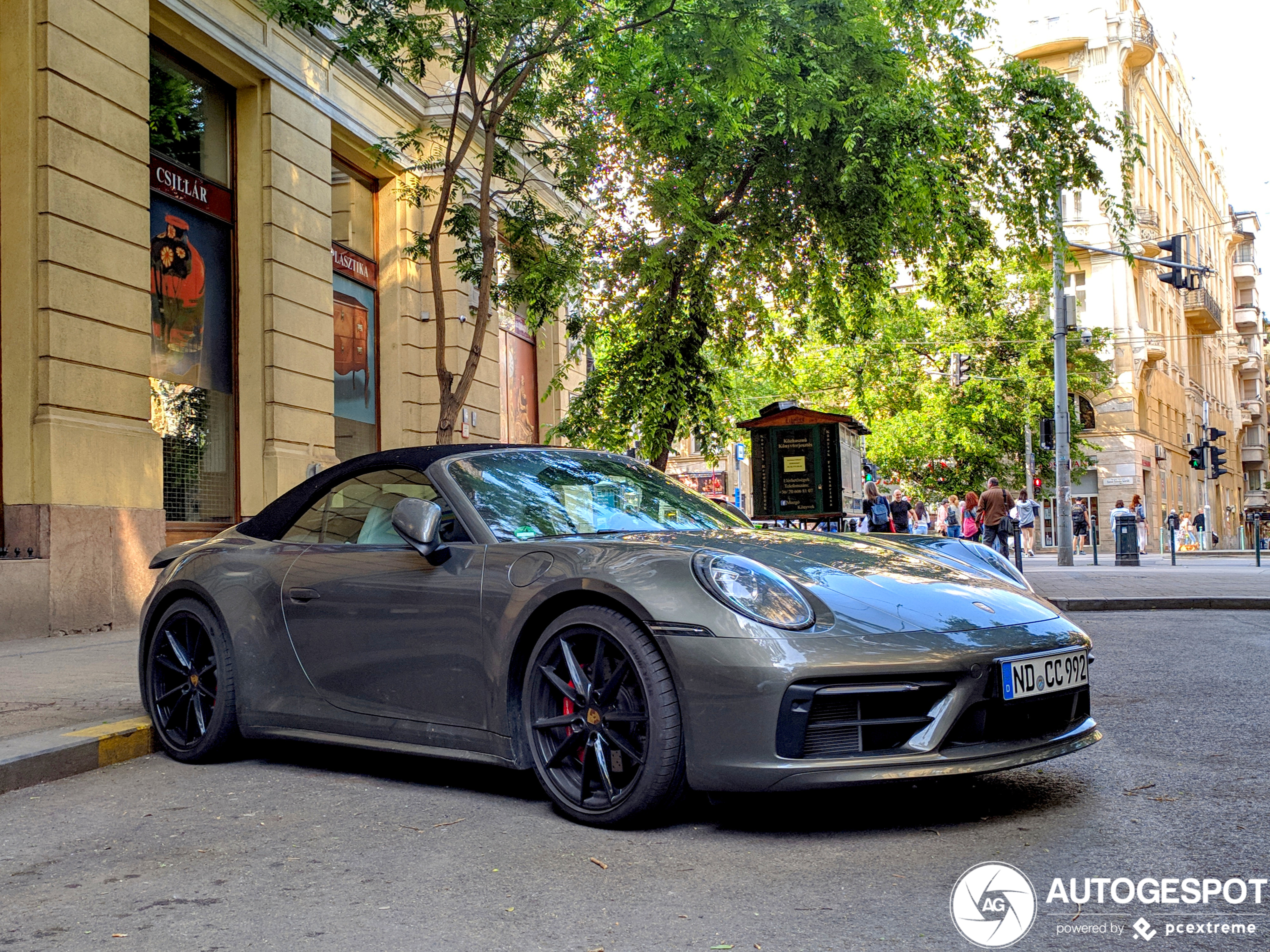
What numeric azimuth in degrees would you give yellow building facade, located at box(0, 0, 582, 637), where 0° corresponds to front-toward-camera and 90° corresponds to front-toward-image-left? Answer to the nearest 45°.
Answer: approximately 315°

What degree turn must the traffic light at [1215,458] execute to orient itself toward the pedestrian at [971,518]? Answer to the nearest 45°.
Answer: approximately 135° to its right

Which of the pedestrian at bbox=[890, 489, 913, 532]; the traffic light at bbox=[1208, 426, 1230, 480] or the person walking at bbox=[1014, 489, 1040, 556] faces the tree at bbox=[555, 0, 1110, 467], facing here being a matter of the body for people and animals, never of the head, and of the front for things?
the pedestrian

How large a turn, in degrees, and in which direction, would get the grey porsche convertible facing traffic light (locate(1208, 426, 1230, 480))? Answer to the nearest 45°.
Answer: approximately 90° to its left

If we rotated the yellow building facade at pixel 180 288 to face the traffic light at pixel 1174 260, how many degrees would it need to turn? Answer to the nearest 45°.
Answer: approximately 45° to its left

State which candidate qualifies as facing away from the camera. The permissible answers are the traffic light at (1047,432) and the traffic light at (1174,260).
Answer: the traffic light at (1047,432)
